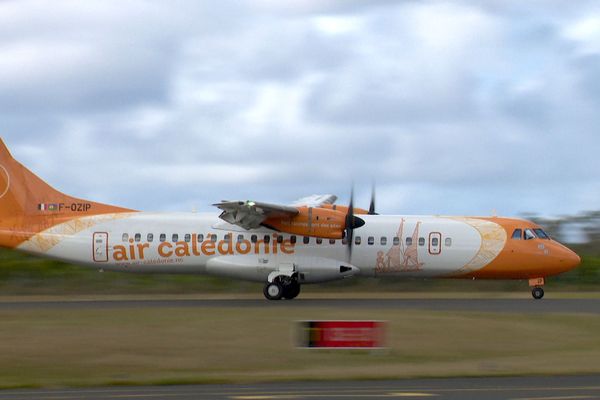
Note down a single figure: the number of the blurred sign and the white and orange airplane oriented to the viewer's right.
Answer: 1

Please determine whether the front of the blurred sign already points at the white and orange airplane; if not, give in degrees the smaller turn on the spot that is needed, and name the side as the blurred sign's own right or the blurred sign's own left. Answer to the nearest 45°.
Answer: approximately 180°

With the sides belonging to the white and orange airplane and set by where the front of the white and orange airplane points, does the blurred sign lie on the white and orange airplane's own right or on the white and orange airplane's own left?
on the white and orange airplane's own right

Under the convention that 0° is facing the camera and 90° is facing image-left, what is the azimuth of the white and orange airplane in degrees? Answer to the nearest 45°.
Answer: approximately 270°

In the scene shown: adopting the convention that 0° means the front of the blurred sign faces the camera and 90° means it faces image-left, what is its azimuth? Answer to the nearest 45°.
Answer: approximately 0°

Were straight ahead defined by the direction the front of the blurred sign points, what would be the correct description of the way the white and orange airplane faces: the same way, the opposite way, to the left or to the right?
to the left

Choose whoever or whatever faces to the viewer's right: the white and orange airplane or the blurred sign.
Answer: the white and orange airplane
